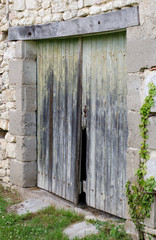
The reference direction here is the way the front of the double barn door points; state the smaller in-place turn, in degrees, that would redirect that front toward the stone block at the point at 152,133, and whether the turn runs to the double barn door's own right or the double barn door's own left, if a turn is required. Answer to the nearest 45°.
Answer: approximately 90° to the double barn door's own left

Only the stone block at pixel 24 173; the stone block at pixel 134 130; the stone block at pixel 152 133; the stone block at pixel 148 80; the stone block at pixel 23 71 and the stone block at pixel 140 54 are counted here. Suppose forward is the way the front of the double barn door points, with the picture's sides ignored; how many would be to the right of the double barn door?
2

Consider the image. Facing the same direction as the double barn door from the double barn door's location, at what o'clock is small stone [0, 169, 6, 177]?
The small stone is roughly at 3 o'clock from the double barn door.

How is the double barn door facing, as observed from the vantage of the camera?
facing the viewer and to the left of the viewer

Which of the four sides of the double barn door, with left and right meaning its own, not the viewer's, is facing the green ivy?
left

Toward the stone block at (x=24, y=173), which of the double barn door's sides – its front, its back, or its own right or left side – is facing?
right

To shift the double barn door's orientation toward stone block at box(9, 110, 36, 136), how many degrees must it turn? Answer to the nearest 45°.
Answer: approximately 90° to its right

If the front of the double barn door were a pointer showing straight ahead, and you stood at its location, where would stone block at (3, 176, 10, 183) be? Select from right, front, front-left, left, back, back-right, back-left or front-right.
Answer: right

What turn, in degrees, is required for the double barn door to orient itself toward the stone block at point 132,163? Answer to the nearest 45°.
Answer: approximately 90° to its left

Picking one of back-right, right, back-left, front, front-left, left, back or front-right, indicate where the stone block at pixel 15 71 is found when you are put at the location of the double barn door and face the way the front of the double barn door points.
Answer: right

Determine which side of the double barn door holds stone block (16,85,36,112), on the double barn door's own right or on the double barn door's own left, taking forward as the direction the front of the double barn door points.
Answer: on the double barn door's own right
